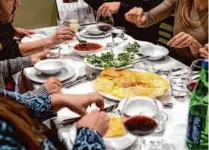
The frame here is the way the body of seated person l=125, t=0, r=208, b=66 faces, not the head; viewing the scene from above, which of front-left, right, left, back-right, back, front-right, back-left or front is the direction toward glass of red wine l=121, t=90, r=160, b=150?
front-left

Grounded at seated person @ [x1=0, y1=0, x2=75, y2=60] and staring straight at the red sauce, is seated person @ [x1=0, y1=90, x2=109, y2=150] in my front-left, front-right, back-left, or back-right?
front-right

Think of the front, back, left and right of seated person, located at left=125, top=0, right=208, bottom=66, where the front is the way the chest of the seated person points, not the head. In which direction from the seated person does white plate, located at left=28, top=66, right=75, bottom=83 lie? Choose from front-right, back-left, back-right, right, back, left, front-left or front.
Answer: front

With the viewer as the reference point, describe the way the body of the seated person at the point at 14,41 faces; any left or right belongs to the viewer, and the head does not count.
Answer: facing to the right of the viewer

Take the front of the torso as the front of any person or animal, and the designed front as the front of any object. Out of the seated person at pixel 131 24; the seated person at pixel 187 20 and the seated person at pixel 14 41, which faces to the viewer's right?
the seated person at pixel 14 41

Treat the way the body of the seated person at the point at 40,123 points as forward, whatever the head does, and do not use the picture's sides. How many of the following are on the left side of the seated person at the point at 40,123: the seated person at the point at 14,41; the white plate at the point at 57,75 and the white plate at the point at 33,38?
3

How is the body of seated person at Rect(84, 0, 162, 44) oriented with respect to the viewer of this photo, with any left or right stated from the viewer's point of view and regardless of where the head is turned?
facing the viewer and to the left of the viewer

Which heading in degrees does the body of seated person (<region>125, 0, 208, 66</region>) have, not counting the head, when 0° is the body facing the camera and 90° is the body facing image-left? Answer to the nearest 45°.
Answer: approximately 45°

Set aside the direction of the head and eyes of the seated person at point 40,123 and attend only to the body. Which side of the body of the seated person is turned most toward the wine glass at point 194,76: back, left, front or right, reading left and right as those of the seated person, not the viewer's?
front

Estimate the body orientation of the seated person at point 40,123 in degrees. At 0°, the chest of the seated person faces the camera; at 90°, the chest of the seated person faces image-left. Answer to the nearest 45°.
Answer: approximately 270°

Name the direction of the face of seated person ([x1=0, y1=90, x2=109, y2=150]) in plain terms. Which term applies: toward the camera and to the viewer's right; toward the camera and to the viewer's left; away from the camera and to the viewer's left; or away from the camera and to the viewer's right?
away from the camera and to the viewer's right

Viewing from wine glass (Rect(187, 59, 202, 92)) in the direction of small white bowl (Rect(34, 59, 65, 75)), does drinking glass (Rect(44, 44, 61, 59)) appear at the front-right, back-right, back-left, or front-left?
front-right
